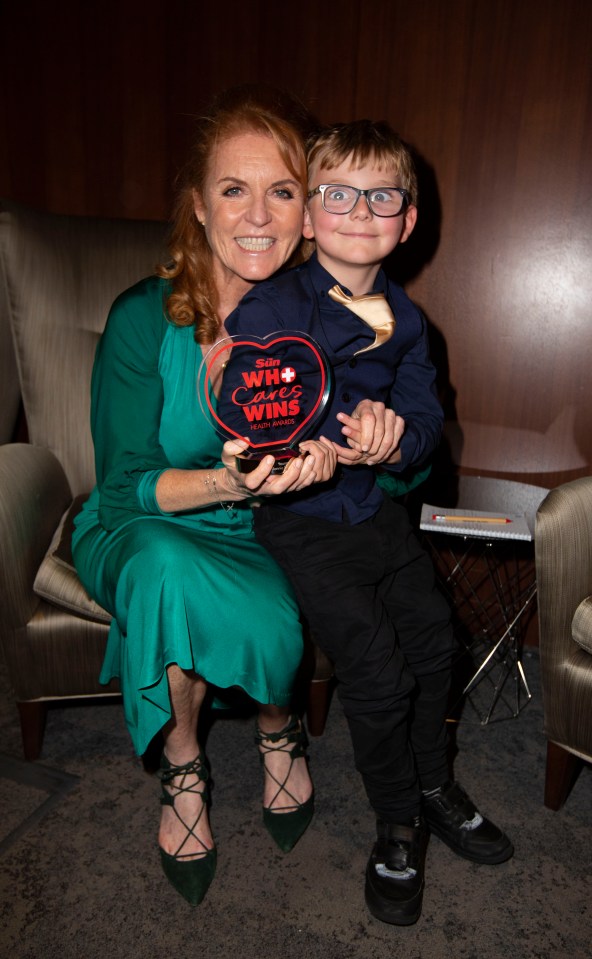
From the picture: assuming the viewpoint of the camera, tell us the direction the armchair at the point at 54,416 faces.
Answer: facing the viewer and to the right of the viewer

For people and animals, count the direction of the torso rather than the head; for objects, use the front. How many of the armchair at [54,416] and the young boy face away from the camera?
0

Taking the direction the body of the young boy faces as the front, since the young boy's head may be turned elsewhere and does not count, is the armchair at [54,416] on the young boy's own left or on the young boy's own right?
on the young boy's own right

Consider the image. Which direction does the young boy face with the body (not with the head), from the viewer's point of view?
toward the camera
